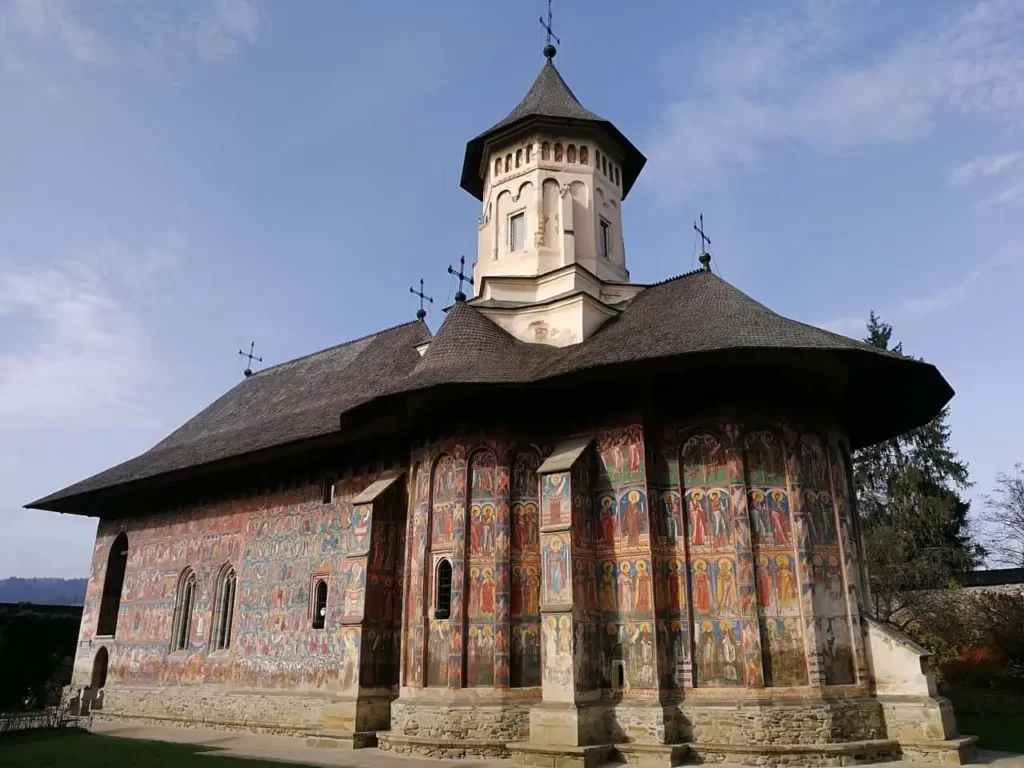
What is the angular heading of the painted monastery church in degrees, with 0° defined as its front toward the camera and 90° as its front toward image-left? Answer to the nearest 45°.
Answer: approximately 135°

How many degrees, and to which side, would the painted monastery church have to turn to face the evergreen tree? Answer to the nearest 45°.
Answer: approximately 90° to its right
